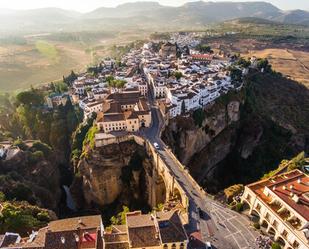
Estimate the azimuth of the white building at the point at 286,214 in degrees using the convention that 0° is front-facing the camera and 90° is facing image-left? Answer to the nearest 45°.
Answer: approximately 45°

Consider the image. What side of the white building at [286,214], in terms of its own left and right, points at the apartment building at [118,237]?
front
